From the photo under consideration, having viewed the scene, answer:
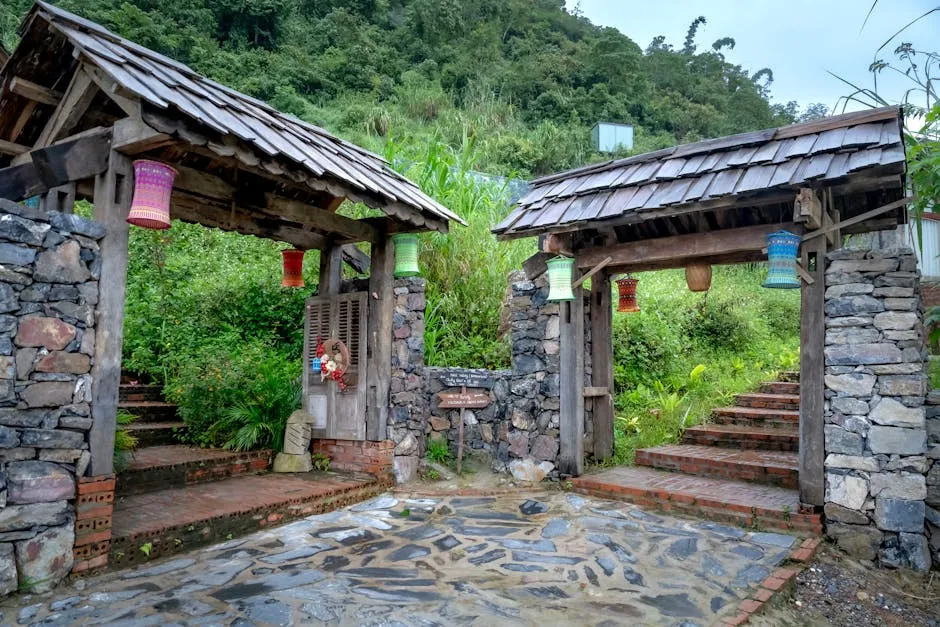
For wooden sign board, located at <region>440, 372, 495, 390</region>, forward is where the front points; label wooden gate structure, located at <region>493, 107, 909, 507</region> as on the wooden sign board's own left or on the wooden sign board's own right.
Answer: on the wooden sign board's own left

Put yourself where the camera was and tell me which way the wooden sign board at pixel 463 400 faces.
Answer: facing the viewer

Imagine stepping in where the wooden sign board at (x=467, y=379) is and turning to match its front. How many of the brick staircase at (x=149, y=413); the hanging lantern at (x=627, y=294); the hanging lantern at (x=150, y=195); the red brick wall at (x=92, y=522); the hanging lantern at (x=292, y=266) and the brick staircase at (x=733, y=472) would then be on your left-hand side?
2

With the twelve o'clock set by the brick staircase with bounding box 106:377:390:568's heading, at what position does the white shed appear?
The white shed is roughly at 9 o'clock from the brick staircase.

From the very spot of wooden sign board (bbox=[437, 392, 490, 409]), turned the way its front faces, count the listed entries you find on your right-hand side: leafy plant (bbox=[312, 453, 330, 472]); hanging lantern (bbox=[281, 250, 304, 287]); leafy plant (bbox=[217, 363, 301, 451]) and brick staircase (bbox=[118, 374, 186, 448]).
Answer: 4

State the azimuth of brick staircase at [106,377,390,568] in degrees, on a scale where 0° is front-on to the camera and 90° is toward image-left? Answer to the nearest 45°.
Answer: approximately 315°

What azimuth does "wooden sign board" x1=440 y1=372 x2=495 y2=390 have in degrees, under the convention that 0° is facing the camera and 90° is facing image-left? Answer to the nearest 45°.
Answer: approximately 0°

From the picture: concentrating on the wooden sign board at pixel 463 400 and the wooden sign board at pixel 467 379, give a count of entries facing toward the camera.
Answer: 2

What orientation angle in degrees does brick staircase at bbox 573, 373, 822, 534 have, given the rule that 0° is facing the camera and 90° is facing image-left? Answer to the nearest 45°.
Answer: approximately 45°

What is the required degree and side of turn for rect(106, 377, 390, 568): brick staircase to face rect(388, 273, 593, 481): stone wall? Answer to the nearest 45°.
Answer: approximately 45° to its left

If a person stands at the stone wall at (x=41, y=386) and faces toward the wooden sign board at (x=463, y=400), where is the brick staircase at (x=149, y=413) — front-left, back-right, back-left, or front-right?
front-left

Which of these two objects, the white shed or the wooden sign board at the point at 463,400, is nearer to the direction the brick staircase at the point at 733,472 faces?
the wooden sign board

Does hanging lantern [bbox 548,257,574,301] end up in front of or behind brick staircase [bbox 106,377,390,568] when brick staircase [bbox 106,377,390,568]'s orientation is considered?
in front

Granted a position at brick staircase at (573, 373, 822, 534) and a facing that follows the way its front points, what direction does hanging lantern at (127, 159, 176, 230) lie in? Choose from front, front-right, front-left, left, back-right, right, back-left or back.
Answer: front
